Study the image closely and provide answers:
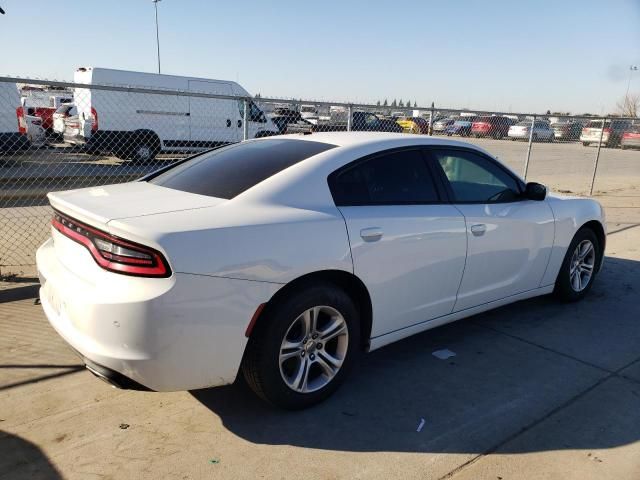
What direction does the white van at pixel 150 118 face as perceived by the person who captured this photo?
facing away from the viewer and to the right of the viewer

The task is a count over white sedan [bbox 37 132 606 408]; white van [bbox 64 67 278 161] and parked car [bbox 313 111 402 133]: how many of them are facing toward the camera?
0

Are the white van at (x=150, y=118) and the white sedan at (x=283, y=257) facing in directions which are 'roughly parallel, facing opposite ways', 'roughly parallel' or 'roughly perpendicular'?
roughly parallel

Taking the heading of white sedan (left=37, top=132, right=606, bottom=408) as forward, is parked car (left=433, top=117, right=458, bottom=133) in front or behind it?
in front

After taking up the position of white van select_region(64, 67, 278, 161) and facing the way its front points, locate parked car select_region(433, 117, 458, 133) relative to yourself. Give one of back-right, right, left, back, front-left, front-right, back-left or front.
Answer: front

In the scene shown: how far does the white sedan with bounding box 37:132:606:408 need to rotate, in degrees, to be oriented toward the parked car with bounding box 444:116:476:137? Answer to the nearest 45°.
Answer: approximately 45° to its left

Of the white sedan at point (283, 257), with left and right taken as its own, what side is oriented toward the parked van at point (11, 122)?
left

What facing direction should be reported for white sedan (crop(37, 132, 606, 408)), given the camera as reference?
facing away from the viewer and to the right of the viewer

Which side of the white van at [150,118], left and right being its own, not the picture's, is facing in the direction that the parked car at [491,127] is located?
front

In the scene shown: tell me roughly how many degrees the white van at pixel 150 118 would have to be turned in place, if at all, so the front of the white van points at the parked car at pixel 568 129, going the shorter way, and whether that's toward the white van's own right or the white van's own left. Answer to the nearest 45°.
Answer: approximately 45° to the white van's own right

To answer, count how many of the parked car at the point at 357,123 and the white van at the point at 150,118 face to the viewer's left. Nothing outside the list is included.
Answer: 0
